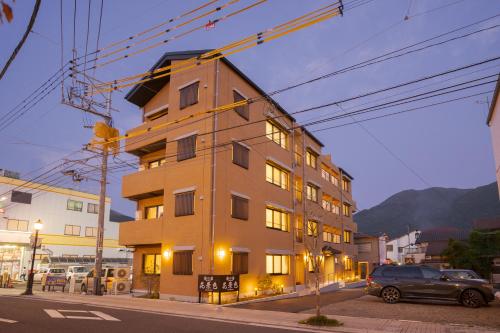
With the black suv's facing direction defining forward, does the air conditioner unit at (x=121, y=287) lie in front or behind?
behind

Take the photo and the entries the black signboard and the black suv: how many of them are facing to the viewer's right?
1

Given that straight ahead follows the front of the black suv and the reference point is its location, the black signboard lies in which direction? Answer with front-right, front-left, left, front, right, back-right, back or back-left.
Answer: back

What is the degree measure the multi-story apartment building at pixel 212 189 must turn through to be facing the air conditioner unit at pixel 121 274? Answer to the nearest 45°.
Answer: approximately 135° to its right

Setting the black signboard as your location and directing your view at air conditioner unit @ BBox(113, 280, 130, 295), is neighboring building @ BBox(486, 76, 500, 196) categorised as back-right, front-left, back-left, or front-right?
back-right

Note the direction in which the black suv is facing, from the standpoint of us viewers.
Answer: facing to the right of the viewer

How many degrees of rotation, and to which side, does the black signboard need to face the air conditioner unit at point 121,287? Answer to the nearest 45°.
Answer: approximately 135° to its right

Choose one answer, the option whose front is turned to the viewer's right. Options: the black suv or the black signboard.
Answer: the black suv

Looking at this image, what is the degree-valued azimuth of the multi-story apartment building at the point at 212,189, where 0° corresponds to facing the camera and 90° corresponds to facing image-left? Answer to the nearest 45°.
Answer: approximately 315°

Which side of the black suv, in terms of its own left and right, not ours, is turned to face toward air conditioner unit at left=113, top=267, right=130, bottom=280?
back
